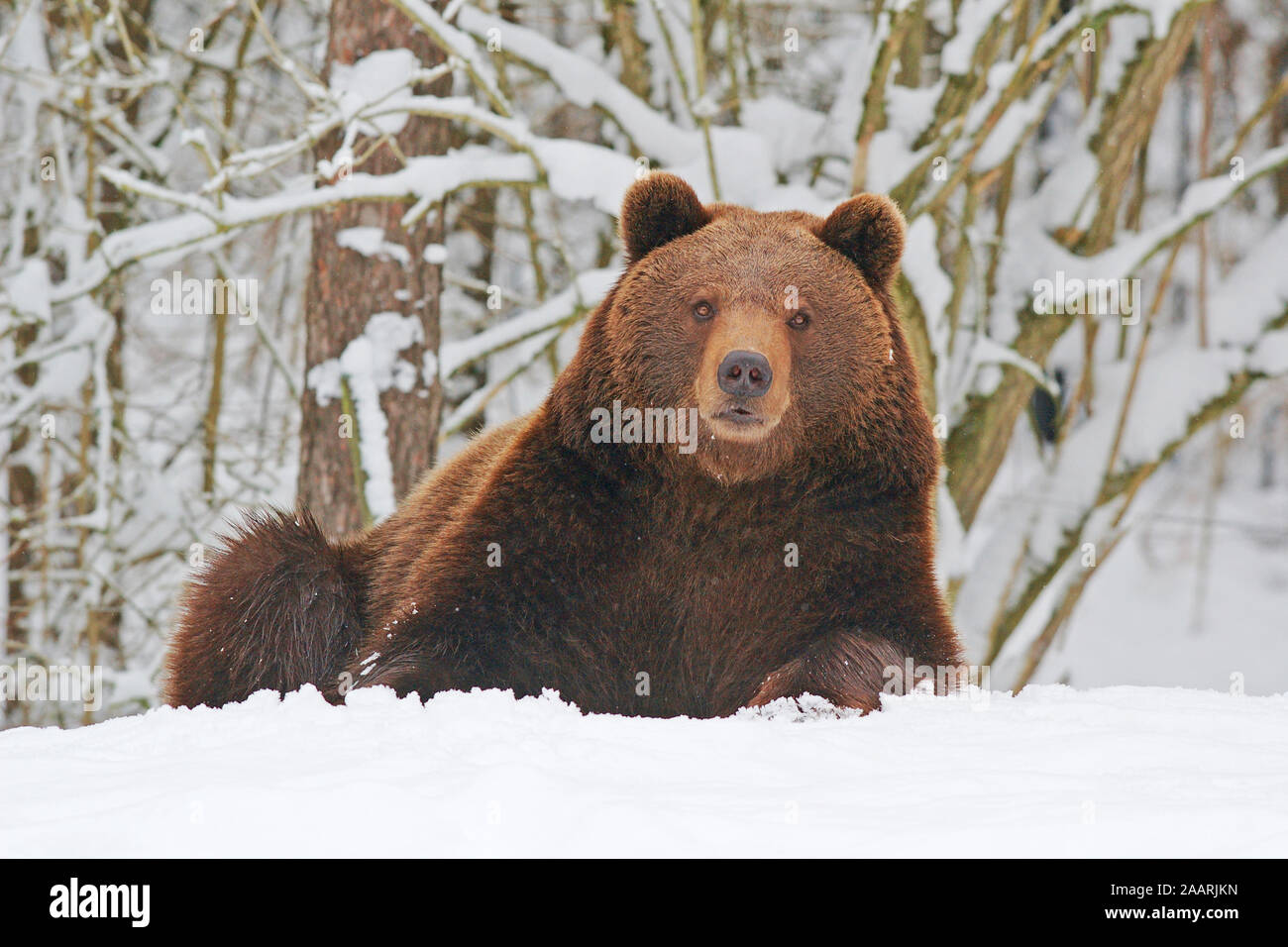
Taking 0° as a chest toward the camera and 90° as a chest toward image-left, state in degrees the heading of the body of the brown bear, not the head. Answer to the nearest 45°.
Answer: approximately 315°

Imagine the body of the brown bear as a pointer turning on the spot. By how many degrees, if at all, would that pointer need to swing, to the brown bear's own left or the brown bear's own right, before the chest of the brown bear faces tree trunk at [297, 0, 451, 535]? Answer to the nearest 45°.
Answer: approximately 180°
